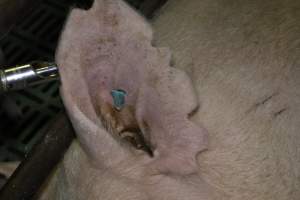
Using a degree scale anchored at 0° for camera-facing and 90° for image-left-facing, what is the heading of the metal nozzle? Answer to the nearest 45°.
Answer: approximately 270°
